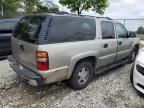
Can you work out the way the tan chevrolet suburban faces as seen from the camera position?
facing away from the viewer and to the right of the viewer
